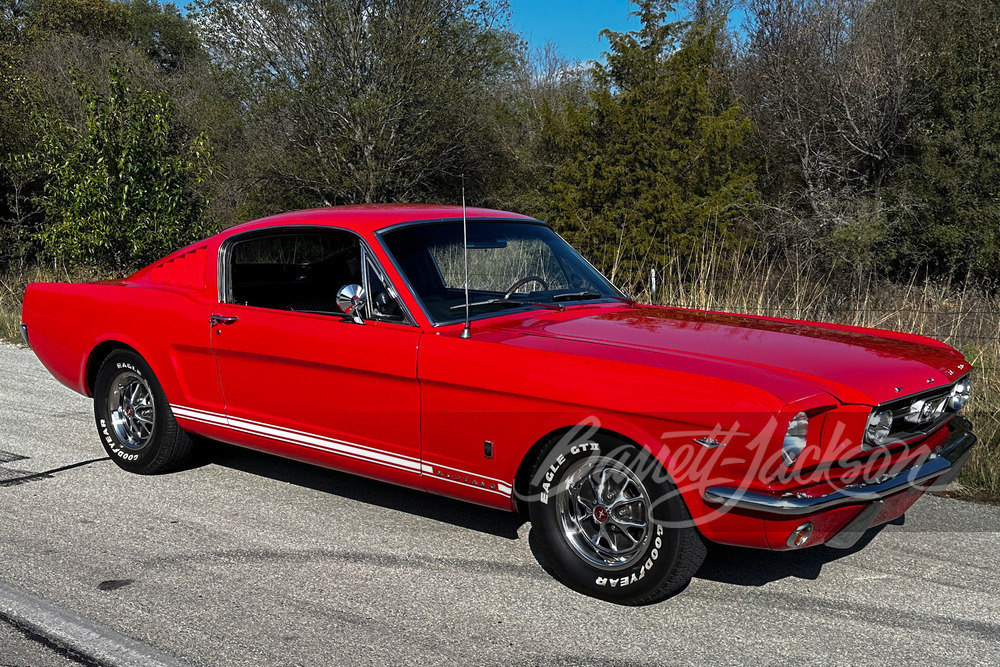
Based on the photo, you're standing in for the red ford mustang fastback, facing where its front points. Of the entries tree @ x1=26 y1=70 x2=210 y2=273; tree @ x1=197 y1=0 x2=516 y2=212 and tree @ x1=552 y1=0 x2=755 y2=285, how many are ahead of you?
0

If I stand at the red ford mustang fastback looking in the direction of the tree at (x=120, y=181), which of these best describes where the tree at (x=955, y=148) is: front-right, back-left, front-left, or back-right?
front-right

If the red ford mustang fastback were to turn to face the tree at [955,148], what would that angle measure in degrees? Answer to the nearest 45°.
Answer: approximately 90° to its left

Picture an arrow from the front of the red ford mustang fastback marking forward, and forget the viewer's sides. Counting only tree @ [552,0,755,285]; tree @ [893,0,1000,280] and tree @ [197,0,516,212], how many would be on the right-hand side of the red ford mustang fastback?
0

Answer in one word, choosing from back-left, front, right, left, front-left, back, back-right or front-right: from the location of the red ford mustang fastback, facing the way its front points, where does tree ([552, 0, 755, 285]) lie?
back-left

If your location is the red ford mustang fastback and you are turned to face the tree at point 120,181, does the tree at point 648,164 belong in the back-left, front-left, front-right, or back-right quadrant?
front-right

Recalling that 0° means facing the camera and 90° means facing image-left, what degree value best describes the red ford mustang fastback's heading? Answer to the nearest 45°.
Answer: approximately 315°

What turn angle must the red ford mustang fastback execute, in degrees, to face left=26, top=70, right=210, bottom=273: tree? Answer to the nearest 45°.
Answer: approximately 180°

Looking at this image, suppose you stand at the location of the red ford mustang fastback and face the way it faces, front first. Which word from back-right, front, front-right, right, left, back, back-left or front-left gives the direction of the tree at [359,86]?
back-left
